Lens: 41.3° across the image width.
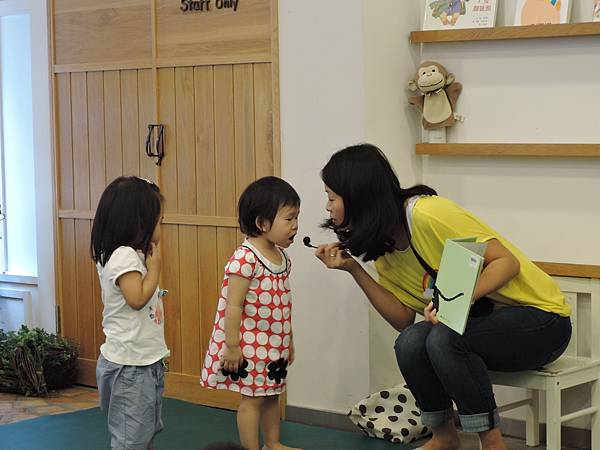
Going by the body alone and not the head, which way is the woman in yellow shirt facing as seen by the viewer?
to the viewer's left

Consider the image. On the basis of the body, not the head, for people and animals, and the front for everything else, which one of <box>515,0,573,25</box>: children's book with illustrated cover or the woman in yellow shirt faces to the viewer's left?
the woman in yellow shirt

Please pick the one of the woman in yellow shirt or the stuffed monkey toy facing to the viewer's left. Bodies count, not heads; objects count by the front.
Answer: the woman in yellow shirt

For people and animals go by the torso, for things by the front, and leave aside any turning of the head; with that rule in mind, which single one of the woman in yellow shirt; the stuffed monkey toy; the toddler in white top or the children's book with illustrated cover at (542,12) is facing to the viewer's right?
the toddler in white top

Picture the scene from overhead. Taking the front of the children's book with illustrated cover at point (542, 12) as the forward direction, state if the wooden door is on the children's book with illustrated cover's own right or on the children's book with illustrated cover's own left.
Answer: on the children's book with illustrated cover's own right

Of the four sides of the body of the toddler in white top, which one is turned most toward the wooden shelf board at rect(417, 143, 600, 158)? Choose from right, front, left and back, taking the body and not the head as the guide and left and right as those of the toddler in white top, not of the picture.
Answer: front

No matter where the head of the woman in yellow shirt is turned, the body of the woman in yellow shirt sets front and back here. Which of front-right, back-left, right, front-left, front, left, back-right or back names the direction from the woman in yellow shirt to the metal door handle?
front-right

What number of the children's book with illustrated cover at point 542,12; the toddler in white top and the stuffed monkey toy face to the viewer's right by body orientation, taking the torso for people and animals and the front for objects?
1

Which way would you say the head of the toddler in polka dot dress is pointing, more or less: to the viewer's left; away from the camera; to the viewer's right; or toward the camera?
to the viewer's right

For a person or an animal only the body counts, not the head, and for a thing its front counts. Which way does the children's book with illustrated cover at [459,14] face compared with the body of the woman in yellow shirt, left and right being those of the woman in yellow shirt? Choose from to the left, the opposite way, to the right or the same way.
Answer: to the left

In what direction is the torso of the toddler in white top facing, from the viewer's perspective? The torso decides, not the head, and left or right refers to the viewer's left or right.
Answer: facing to the right of the viewer

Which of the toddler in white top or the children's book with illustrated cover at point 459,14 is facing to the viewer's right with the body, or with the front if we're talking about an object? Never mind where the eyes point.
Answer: the toddler in white top

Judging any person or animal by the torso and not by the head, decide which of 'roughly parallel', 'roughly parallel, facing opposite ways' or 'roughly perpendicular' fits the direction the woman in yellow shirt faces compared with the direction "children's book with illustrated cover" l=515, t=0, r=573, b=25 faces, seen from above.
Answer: roughly perpendicular

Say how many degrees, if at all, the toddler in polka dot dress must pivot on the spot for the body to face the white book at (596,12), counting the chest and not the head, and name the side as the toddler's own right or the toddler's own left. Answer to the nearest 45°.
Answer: approximately 45° to the toddler's own left
